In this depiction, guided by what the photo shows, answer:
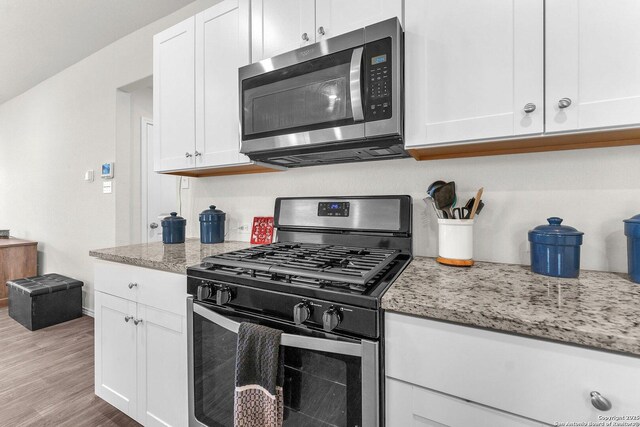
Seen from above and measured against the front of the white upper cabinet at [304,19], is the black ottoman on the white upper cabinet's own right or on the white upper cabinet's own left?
on the white upper cabinet's own right

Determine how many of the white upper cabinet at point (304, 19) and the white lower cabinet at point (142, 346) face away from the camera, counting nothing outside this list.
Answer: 0

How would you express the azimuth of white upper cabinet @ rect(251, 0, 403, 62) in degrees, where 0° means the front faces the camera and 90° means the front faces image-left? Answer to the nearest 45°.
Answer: approximately 45°

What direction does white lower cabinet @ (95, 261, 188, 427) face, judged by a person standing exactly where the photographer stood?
facing the viewer and to the left of the viewer

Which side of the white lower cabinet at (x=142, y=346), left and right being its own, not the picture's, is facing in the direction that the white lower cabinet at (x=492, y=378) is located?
left

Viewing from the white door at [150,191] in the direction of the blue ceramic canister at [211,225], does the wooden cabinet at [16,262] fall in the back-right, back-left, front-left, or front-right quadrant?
back-right

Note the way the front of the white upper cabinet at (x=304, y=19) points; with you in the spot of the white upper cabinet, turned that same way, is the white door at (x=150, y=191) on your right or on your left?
on your right

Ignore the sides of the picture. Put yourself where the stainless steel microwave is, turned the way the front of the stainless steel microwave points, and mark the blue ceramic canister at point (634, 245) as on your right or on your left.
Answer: on your left

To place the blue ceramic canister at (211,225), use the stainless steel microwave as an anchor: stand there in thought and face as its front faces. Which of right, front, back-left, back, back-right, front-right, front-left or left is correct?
right
